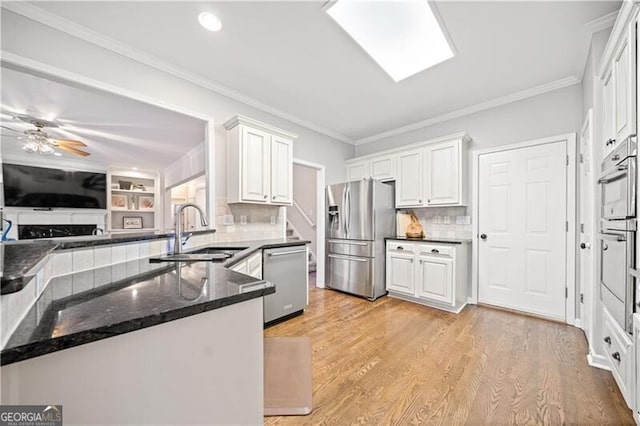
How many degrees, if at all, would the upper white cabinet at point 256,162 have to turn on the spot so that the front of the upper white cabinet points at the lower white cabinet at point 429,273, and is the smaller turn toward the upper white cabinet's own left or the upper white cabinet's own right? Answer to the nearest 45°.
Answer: approximately 45° to the upper white cabinet's own left

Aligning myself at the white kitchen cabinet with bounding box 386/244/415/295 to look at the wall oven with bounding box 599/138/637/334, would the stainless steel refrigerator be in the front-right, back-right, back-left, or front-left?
back-right

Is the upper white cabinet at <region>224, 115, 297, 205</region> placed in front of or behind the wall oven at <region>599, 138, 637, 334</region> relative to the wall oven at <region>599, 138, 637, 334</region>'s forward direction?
in front

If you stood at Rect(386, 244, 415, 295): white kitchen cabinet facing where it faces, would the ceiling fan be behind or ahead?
ahead

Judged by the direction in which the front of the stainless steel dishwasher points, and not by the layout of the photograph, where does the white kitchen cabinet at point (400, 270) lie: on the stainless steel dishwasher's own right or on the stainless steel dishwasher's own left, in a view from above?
on the stainless steel dishwasher's own left

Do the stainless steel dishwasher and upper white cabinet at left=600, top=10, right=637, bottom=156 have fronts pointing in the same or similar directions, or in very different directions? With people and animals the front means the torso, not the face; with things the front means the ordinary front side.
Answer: very different directions

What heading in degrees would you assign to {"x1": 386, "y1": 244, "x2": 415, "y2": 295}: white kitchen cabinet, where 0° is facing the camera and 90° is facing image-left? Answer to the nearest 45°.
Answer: approximately 45°

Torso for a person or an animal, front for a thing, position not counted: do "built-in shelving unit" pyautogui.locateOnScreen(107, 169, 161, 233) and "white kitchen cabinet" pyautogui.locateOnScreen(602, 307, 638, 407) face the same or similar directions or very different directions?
very different directions

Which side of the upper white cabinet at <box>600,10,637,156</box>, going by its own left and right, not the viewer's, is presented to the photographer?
left

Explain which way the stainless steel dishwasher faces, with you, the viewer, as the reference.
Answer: facing the viewer and to the right of the viewer

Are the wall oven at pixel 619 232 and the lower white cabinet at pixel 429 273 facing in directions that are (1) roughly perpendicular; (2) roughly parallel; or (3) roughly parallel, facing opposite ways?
roughly perpendicular

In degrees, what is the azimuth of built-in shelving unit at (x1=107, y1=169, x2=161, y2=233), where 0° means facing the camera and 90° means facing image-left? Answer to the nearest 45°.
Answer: approximately 0°
